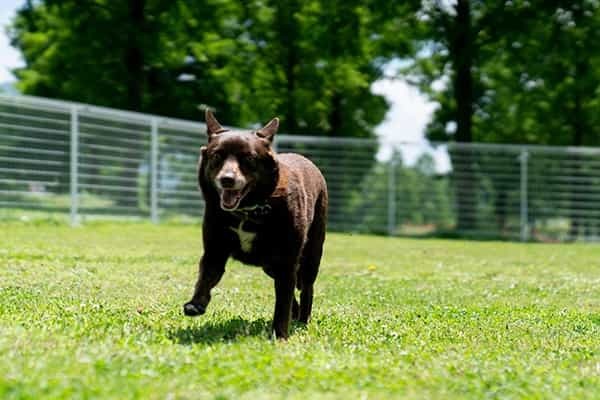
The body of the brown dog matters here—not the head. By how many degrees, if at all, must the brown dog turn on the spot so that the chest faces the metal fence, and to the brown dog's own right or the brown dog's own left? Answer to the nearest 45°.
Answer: approximately 135° to the brown dog's own right

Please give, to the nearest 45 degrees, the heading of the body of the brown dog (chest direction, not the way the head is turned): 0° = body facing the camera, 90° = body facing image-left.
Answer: approximately 45°
